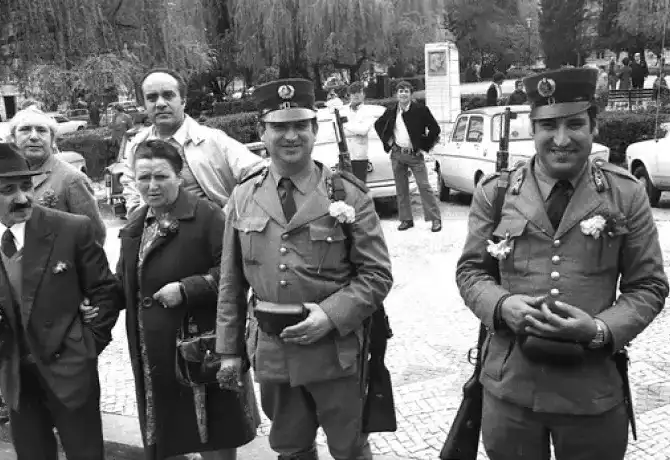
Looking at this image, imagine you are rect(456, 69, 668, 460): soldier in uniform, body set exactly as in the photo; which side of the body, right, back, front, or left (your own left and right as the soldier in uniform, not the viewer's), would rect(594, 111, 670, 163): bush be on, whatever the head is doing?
back

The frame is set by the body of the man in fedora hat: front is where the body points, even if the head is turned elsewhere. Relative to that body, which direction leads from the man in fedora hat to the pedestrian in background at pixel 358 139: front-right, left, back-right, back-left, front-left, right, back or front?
back-left

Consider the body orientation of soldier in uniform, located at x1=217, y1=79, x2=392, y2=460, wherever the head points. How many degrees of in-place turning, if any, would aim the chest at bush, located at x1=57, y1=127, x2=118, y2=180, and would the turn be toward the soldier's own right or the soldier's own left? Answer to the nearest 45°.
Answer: approximately 180°

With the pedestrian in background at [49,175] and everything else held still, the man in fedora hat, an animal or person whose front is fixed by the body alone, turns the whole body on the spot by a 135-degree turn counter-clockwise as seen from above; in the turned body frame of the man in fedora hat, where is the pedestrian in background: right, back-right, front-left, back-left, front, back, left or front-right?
front-left
